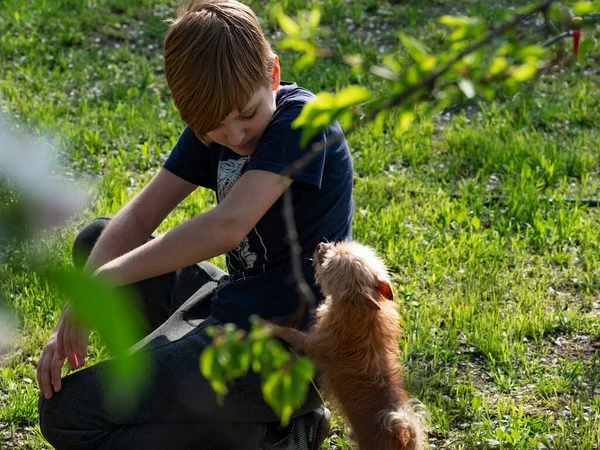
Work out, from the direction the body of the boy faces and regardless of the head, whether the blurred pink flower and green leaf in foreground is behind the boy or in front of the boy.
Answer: in front

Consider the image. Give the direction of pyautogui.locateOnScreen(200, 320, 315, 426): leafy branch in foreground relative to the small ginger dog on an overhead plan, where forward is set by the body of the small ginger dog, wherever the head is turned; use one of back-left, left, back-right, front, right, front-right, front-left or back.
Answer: back-left

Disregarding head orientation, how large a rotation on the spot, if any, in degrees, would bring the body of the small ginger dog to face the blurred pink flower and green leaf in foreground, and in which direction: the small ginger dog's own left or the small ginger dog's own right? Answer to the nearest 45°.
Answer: approximately 135° to the small ginger dog's own left

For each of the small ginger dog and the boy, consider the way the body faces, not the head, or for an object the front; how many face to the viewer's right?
0

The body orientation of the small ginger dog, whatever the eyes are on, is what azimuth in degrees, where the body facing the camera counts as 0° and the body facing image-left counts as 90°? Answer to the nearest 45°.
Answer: approximately 135°

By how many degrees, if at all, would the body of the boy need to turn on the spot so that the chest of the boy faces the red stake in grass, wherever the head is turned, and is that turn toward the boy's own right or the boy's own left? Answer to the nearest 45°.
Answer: approximately 90° to the boy's own left

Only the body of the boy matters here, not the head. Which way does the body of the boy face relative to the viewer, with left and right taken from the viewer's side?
facing the viewer and to the left of the viewer

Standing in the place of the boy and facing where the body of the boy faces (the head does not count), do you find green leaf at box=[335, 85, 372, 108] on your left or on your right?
on your left
